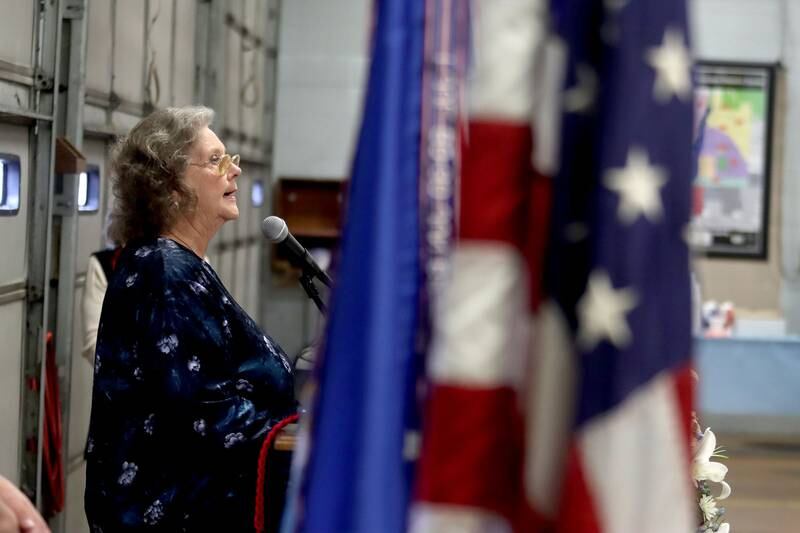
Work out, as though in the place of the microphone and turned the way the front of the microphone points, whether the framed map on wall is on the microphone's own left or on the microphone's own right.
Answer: on the microphone's own right

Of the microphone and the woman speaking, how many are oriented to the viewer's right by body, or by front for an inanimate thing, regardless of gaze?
1

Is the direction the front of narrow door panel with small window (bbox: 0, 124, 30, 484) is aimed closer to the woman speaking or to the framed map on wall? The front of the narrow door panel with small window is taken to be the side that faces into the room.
the woman speaking

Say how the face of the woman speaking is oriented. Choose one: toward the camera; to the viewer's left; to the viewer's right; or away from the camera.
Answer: to the viewer's right

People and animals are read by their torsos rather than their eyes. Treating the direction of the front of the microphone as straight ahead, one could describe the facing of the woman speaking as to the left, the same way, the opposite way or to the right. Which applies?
the opposite way

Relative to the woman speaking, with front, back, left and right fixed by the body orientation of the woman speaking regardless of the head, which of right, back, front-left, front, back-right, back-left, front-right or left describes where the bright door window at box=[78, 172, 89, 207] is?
left

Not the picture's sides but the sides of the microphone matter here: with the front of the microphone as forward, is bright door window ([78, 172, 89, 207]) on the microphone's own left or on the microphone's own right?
on the microphone's own right

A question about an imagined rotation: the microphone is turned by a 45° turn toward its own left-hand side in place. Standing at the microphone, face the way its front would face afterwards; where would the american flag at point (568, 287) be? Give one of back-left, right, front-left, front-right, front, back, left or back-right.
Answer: front-left

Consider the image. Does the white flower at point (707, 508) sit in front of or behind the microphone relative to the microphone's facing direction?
behind

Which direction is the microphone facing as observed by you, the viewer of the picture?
facing to the left of the viewer

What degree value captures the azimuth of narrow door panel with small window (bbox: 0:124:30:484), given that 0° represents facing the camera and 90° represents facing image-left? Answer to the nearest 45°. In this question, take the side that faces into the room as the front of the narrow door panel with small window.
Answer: approximately 315°

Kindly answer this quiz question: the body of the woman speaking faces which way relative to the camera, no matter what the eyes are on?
to the viewer's right

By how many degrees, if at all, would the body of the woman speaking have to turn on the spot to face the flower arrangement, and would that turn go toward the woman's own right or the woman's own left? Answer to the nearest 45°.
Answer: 0° — they already face it

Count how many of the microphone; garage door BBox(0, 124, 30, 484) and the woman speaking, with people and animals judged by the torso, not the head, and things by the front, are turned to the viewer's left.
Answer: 1
